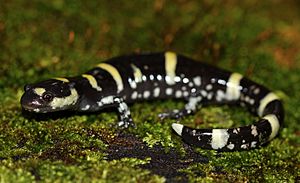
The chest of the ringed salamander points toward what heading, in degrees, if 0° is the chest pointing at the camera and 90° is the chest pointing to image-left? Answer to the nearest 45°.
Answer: approximately 90°
